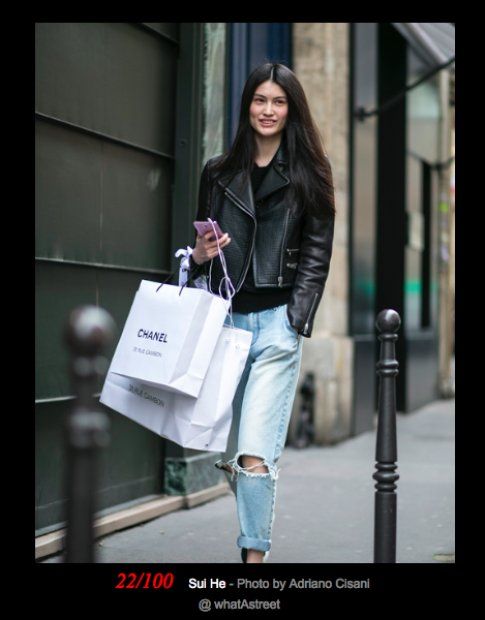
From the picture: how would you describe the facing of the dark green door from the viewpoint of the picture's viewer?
facing the viewer and to the right of the viewer

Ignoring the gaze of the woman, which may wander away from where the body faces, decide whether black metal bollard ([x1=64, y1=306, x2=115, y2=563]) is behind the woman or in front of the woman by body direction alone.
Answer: in front

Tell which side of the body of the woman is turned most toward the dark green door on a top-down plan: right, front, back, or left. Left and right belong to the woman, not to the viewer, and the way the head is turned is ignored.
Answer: right

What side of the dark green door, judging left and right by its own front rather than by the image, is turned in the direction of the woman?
front

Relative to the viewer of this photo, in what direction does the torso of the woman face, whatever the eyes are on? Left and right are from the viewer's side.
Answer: facing the viewer and to the left of the viewer

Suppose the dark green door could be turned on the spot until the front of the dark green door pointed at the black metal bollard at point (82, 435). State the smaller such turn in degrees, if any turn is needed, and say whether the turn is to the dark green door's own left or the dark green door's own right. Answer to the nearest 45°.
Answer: approximately 45° to the dark green door's own right

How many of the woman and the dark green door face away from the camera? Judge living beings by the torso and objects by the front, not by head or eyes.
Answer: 0

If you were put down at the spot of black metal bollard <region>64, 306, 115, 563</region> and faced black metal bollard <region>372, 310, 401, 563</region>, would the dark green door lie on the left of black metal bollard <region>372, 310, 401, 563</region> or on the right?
left

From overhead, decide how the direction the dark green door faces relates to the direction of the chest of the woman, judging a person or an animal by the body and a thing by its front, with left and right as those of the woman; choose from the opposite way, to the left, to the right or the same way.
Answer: to the left

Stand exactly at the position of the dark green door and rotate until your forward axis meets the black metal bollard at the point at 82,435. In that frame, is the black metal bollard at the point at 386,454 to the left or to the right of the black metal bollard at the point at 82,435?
left
